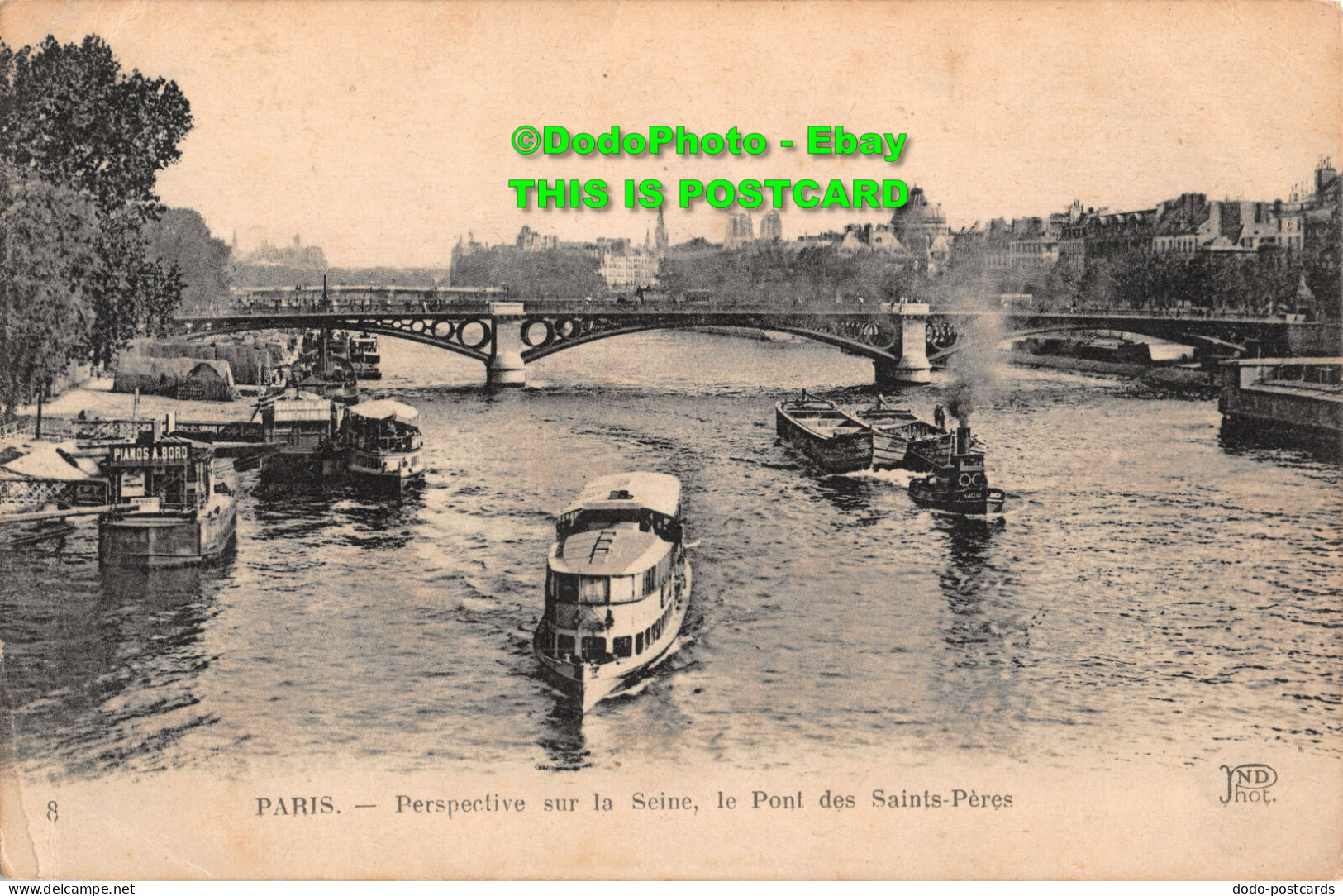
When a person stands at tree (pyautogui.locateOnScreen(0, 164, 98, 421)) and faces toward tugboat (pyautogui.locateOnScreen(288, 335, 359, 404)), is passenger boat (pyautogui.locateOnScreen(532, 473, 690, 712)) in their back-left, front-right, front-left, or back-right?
back-right

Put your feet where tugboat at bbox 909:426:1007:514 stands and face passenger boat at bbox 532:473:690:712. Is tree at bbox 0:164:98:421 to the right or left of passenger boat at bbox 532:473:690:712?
right

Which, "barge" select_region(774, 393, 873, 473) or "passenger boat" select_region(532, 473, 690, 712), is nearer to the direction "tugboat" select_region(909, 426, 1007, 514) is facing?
the passenger boat
